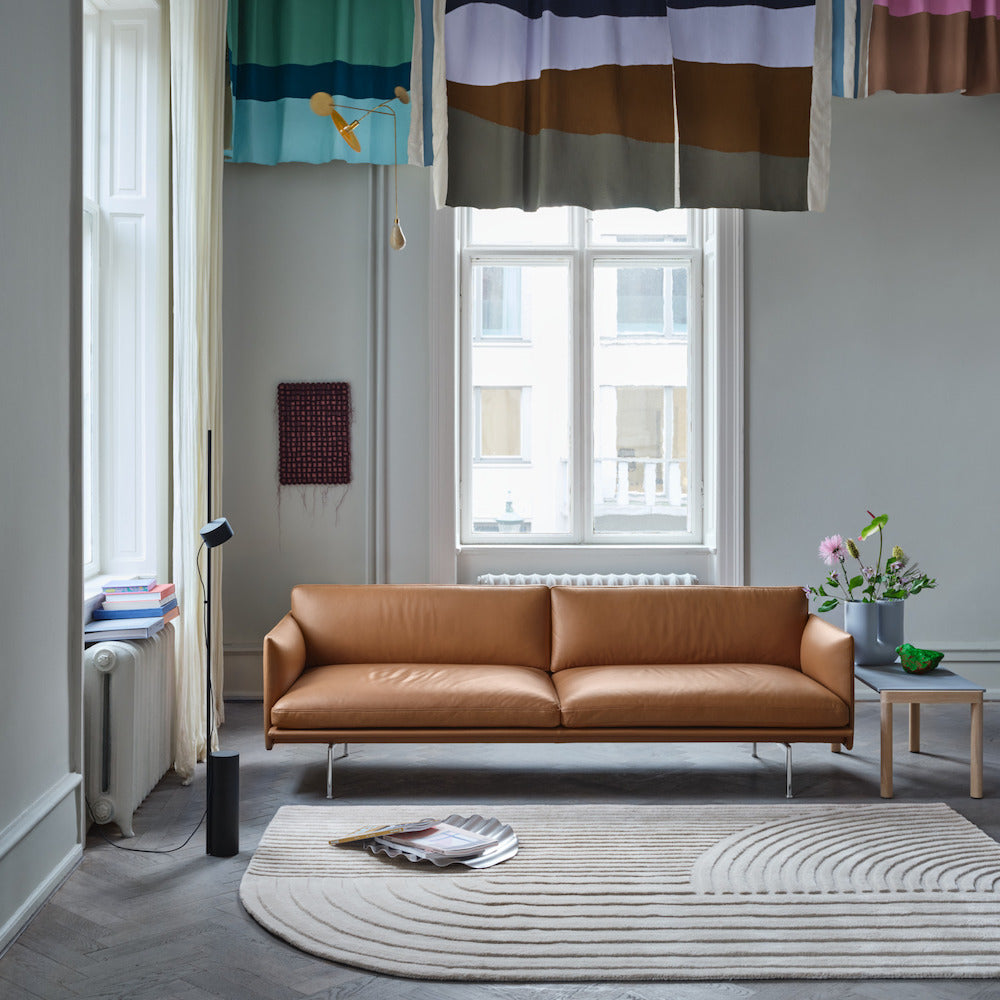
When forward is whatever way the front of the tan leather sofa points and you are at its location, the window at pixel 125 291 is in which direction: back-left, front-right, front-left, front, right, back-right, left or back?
right

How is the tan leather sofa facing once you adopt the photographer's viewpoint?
facing the viewer

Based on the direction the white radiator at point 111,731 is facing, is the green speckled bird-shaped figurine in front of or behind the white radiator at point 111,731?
in front

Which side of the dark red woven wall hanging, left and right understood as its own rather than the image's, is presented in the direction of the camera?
front

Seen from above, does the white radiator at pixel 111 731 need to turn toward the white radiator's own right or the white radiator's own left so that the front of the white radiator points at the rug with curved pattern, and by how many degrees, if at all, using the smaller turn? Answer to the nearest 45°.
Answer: approximately 45° to the white radiator's own right

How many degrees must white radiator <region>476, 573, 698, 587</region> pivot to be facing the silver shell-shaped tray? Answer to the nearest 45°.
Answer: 0° — it already faces it

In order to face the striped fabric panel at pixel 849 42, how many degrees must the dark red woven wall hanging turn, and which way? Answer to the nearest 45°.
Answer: approximately 90° to its left

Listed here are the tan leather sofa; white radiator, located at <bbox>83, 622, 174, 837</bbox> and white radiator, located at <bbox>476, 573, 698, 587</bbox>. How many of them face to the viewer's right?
1

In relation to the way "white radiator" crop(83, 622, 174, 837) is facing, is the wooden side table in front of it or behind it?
in front

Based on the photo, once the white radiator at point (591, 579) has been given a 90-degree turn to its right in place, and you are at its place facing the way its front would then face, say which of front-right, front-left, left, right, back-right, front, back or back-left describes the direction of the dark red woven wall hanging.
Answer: front

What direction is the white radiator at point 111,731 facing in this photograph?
to the viewer's right
